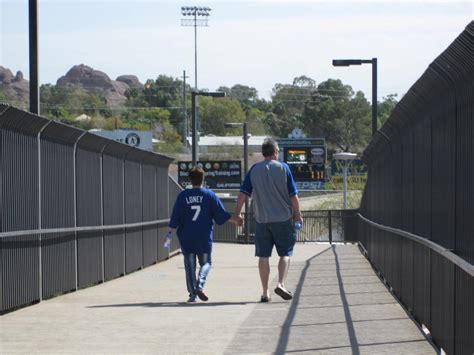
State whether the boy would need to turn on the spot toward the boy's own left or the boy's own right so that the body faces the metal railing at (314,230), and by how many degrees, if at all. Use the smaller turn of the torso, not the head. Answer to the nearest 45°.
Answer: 0° — they already face it

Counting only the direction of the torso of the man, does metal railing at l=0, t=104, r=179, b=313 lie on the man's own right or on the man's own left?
on the man's own left

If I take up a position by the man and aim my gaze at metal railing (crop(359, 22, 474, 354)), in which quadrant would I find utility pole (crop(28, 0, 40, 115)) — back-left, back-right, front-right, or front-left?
back-right

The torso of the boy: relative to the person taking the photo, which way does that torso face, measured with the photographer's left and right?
facing away from the viewer

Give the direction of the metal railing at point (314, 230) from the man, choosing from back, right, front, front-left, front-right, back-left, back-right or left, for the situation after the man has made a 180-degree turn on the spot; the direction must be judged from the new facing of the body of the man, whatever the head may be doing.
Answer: back

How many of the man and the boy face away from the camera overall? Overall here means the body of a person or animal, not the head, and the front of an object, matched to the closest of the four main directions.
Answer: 2

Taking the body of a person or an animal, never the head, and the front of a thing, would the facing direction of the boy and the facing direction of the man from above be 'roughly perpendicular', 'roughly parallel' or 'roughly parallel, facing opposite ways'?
roughly parallel

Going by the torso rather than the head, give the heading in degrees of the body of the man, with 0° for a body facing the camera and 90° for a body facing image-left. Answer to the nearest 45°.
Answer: approximately 180°

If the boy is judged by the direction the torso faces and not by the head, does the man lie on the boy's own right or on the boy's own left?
on the boy's own right

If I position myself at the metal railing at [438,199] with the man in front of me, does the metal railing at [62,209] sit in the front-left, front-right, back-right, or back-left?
front-left
